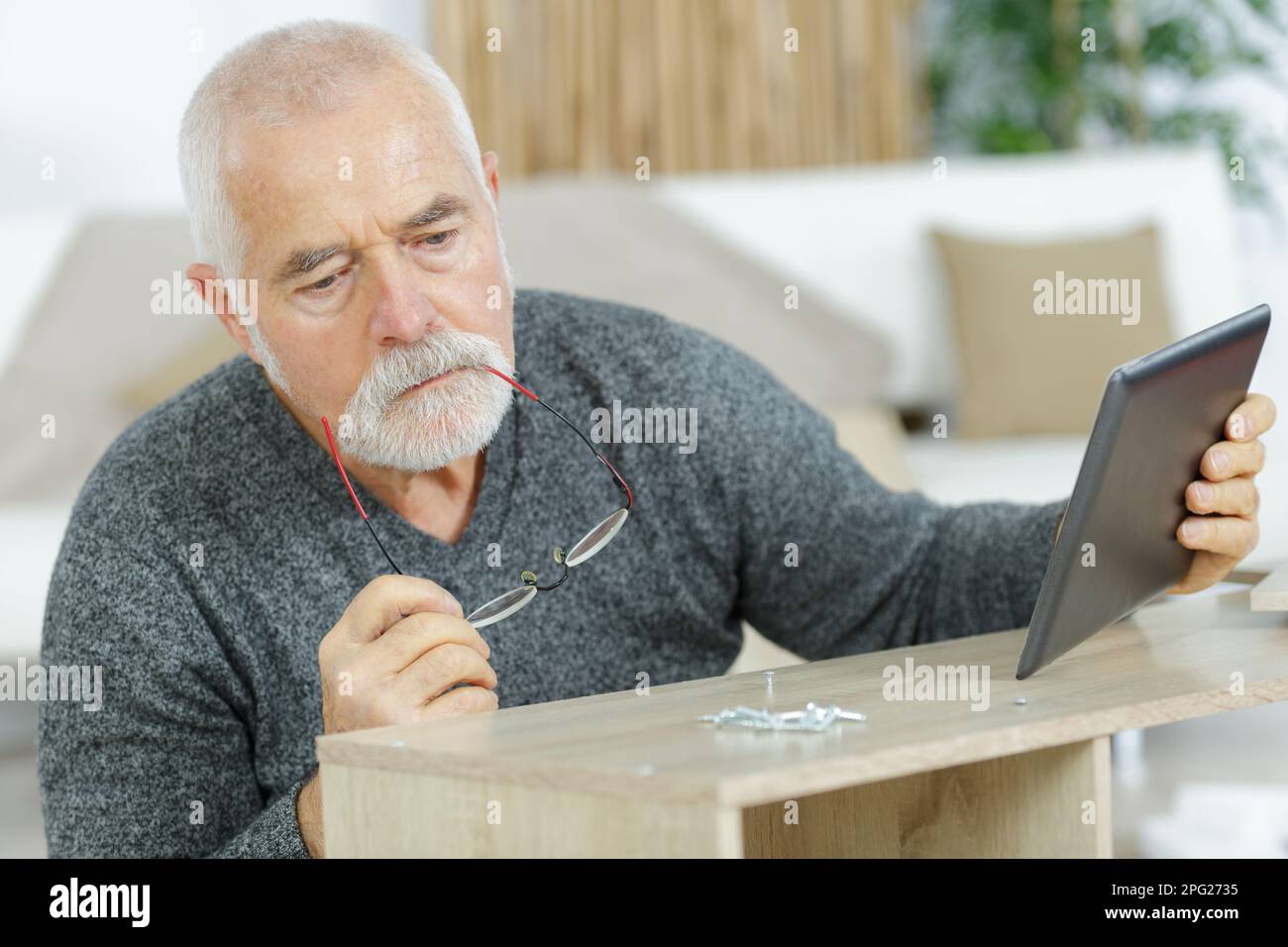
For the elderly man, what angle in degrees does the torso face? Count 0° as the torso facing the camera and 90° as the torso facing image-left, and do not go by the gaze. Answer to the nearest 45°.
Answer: approximately 0°

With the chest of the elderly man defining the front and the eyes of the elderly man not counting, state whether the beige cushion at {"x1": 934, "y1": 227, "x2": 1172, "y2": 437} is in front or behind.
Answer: behind

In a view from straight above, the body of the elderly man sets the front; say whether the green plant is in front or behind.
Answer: behind

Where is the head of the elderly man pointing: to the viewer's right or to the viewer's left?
to the viewer's right
